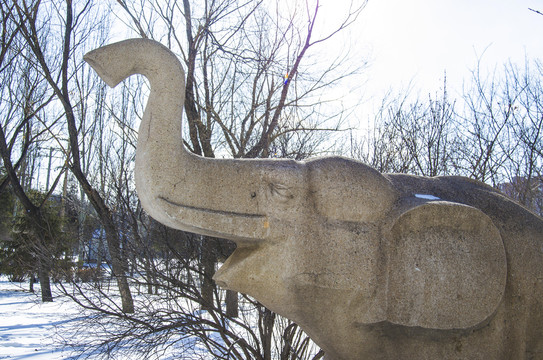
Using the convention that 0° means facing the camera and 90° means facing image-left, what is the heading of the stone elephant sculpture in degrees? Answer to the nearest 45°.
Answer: approximately 90°
